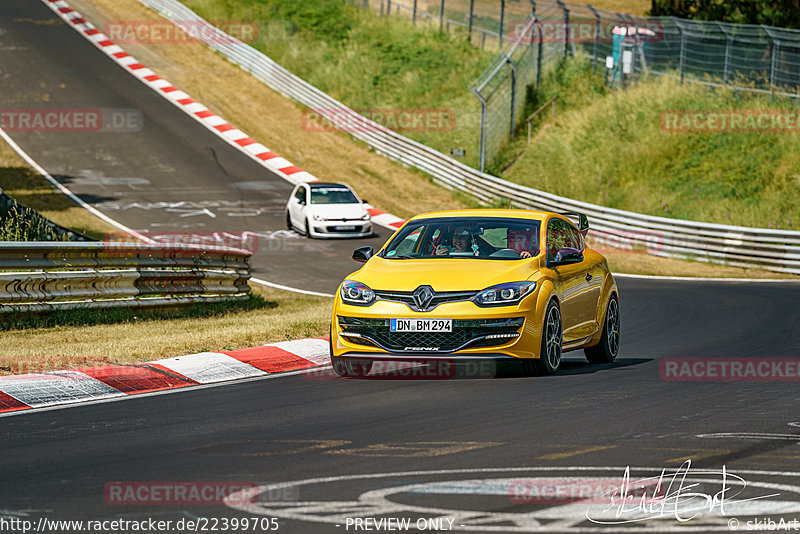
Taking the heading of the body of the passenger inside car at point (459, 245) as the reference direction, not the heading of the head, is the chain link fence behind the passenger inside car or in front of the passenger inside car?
behind

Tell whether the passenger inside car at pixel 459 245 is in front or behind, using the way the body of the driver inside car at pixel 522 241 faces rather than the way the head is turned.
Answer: in front

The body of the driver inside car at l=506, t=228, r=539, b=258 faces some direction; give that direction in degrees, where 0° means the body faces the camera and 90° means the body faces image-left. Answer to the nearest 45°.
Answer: approximately 45°

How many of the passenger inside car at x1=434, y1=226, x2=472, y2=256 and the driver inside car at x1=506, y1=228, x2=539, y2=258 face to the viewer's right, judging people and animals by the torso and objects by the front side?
0

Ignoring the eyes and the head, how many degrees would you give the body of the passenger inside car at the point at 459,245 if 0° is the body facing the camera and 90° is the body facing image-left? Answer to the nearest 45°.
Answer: approximately 45°

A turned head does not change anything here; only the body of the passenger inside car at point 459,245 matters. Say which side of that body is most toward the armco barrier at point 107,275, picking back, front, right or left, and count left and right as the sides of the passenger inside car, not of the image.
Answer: right

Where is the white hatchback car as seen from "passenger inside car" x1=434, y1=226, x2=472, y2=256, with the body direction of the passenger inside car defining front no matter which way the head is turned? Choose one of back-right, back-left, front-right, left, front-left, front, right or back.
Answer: back-right

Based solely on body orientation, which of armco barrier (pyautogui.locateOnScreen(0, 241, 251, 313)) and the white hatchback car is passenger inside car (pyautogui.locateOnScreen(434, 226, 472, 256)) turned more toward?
the armco barrier
